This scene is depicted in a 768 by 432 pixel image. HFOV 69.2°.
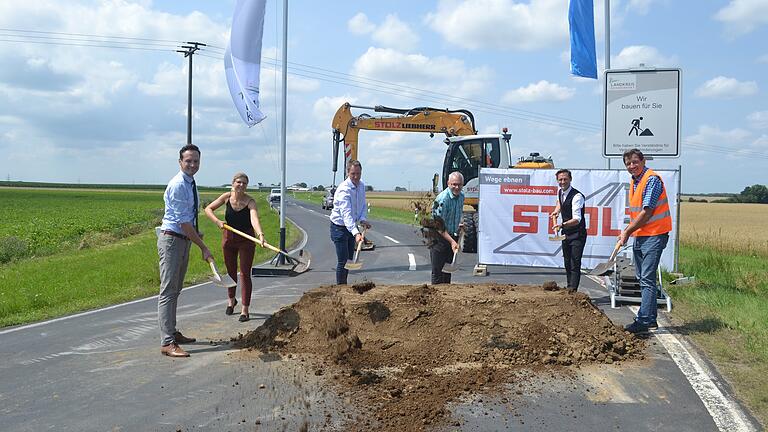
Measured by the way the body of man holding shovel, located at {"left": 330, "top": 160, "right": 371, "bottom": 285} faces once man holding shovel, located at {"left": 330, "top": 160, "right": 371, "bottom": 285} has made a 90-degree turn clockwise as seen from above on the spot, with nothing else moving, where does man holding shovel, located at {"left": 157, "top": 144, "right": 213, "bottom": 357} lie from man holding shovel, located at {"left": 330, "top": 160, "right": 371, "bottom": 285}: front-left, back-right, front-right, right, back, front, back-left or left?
front

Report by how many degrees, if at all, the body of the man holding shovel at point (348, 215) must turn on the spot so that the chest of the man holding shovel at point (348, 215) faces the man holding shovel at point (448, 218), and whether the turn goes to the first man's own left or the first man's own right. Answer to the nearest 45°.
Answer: approximately 45° to the first man's own left

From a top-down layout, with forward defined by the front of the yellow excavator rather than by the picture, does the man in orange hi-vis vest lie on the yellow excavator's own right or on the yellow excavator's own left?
on the yellow excavator's own left

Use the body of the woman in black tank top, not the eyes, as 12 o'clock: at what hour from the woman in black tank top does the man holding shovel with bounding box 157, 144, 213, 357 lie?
The man holding shovel is roughly at 1 o'clock from the woman in black tank top.

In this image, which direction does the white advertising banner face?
toward the camera

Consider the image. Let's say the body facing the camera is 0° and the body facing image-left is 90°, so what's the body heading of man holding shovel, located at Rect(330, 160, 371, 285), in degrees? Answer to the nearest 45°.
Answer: approximately 315°

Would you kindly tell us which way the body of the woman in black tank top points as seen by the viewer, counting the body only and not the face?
toward the camera
